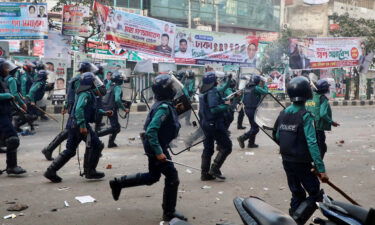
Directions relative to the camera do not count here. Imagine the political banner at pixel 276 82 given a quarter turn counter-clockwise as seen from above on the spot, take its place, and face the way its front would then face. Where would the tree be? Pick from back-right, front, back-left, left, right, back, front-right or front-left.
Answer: front-left

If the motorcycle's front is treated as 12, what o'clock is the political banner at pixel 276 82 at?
The political banner is roughly at 9 o'clock from the motorcycle.

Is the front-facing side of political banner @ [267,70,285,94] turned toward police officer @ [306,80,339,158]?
yes

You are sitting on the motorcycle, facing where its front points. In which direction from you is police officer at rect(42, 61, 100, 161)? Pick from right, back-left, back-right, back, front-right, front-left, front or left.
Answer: back-left

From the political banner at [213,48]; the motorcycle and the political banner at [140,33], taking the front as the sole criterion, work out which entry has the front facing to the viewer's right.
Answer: the motorcycle

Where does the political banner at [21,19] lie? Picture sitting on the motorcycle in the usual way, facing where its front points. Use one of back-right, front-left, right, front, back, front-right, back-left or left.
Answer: back-left

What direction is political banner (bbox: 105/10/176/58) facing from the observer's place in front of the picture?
facing the viewer

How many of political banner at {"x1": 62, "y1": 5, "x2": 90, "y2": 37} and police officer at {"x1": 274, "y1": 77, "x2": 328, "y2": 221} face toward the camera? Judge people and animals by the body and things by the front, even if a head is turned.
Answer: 1

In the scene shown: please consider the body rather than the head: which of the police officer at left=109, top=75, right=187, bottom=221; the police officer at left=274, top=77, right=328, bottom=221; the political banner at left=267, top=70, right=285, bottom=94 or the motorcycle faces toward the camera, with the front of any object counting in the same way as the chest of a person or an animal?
the political banner

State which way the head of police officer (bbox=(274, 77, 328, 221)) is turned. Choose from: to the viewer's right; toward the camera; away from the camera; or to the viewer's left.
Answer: away from the camera

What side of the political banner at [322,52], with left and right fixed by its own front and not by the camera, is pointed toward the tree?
back

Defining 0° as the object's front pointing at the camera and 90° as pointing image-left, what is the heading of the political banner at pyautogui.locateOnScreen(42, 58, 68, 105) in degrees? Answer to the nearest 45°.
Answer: approximately 0°

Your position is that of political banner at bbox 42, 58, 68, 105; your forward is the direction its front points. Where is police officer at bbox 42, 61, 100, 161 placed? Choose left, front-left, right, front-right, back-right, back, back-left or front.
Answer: front
